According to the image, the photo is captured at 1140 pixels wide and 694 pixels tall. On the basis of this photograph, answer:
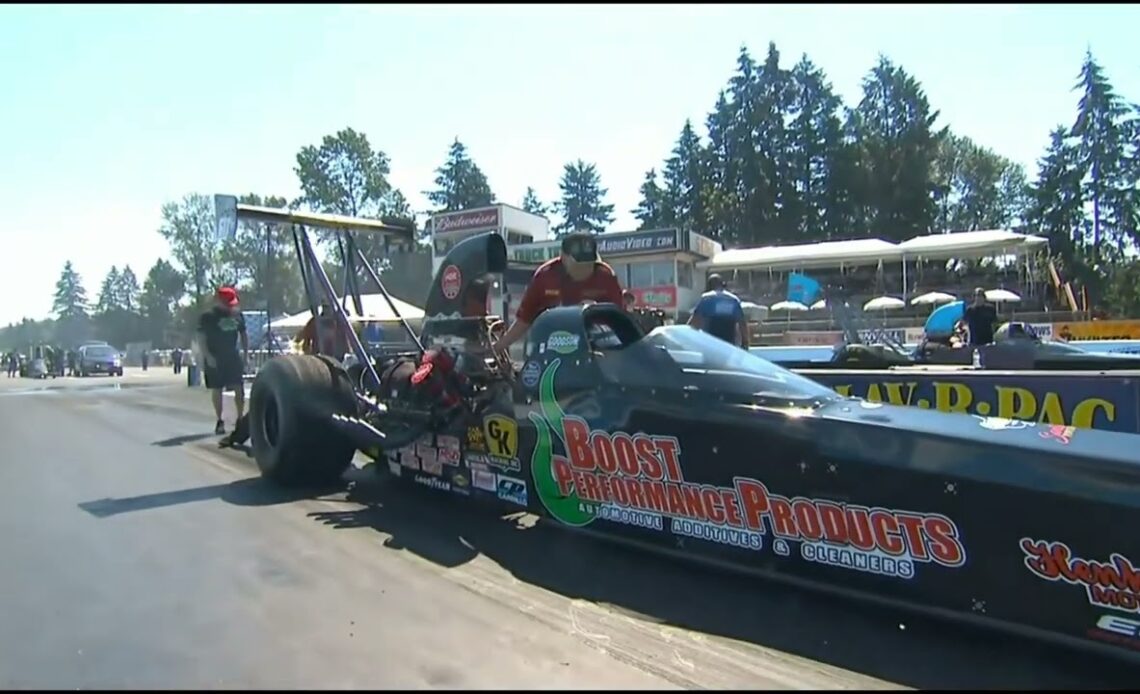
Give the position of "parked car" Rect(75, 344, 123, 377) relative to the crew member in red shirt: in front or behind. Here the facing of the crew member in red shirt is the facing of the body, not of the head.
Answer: behind

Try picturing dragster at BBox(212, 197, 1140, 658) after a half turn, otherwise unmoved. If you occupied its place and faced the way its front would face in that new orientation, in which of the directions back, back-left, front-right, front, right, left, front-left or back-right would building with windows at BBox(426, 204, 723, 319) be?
front-right

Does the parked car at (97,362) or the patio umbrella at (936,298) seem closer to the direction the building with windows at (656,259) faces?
the parked car

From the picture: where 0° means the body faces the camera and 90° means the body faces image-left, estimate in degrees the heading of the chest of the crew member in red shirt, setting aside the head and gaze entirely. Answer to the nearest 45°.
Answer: approximately 0°

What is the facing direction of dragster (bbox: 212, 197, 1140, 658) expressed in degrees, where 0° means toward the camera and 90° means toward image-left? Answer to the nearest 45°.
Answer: approximately 315°

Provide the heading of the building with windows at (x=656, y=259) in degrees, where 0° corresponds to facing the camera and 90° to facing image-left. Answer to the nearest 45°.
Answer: approximately 45°

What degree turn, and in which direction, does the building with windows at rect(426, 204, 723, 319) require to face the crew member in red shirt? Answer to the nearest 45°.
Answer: approximately 45° to its left

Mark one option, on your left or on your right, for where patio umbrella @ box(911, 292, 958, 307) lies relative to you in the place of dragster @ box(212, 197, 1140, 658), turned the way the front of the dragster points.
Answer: on your left

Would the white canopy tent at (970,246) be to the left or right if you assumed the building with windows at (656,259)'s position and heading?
on its left
